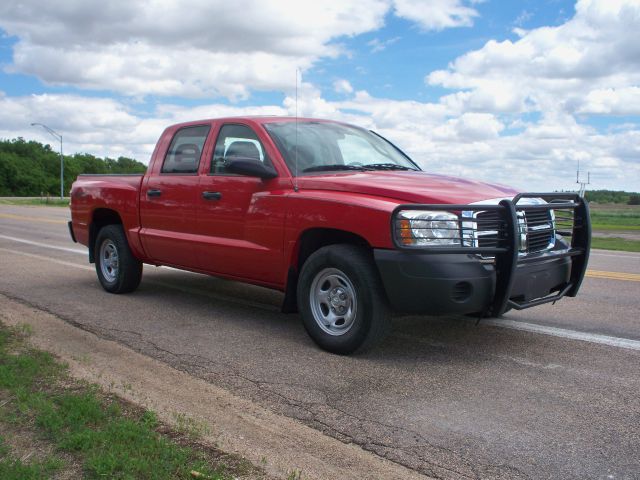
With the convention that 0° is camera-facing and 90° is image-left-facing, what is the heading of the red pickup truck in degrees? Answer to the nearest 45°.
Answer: approximately 315°
